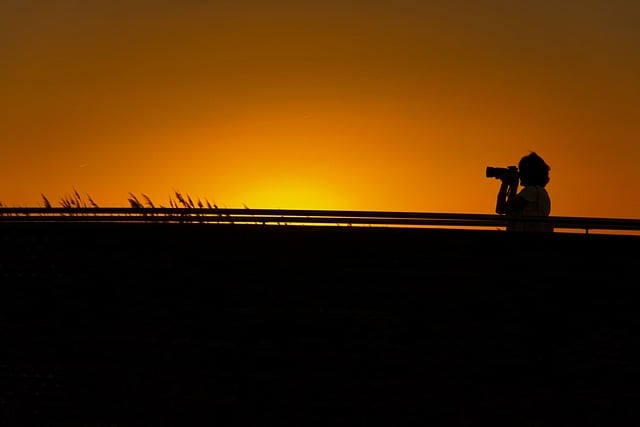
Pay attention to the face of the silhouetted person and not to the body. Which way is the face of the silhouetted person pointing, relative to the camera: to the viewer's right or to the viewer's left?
to the viewer's left

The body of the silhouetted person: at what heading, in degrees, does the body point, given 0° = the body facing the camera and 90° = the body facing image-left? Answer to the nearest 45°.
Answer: approximately 90°
